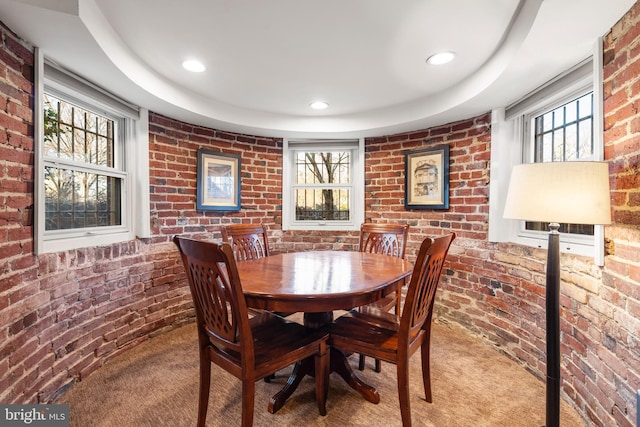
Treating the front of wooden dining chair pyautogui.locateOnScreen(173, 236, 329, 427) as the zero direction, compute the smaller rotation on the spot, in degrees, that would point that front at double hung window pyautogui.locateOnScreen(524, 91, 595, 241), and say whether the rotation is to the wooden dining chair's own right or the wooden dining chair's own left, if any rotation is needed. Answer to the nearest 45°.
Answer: approximately 45° to the wooden dining chair's own right

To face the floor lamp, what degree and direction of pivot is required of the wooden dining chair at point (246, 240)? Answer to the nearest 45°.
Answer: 0° — it already faces it

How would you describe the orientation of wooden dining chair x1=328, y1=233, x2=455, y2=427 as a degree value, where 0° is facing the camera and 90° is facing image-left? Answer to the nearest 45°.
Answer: approximately 135°

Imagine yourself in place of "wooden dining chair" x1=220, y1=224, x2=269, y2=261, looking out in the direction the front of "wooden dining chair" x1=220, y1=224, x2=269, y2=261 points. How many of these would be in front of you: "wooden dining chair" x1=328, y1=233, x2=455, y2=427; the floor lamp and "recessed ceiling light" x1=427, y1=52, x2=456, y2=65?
3

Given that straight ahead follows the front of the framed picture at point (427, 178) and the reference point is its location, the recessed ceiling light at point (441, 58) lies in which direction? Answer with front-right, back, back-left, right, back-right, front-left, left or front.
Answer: front-left

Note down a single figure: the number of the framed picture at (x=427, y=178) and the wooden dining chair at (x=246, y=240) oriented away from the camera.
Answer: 0

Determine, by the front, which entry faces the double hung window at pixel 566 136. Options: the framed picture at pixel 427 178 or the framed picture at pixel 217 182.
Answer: the framed picture at pixel 217 182

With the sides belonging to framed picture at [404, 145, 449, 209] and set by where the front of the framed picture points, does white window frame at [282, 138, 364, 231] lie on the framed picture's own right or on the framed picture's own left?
on the framed picture's own right

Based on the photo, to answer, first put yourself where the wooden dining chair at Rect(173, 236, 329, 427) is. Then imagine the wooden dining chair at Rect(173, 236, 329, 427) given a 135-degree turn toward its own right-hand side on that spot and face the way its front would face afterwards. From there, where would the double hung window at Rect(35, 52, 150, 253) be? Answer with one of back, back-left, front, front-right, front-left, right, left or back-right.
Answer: back-right

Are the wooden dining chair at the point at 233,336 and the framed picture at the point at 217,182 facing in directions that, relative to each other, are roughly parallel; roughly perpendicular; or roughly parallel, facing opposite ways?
roughly perpendicular

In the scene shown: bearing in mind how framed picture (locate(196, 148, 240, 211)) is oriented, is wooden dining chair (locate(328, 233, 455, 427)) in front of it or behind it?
in front
